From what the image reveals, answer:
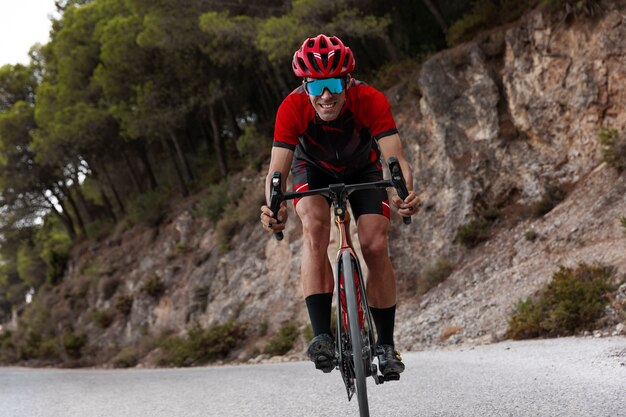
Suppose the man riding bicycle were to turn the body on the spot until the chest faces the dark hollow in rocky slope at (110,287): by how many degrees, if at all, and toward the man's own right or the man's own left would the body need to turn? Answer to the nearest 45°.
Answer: approximately 135° to the man's own right

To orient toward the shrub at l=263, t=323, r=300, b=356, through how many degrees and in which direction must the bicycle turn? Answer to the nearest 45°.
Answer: approximately 180°

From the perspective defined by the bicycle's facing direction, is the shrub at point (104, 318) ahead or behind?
behind

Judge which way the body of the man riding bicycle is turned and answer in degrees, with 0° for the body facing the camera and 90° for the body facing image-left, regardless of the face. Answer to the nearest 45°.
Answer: approximately 0°

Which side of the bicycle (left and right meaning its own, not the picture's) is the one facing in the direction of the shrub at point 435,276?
back

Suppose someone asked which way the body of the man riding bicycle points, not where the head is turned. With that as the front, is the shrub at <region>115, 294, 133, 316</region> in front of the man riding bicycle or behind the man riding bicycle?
behind

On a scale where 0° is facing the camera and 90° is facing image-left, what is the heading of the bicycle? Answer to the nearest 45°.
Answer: approximately 0°

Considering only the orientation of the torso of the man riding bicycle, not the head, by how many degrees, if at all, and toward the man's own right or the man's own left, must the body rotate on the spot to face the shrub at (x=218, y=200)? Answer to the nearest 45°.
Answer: approximately 180°

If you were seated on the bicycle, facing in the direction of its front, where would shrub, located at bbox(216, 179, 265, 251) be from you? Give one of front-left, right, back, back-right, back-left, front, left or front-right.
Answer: back

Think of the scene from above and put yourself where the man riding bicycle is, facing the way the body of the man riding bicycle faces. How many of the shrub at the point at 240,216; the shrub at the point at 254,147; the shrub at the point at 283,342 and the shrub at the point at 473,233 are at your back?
4

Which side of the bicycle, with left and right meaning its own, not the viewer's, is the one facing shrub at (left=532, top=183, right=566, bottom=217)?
back
